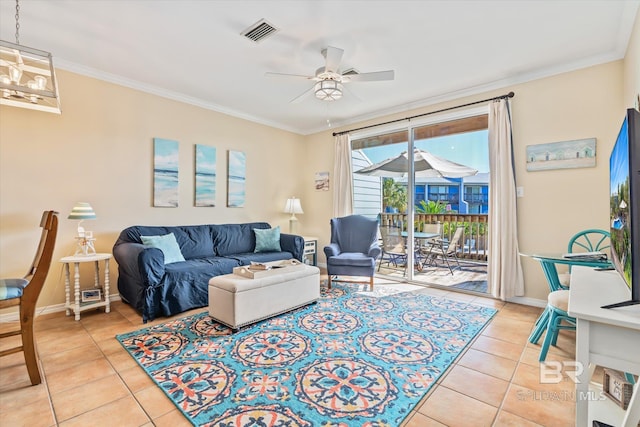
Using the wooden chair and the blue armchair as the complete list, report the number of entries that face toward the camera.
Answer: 1

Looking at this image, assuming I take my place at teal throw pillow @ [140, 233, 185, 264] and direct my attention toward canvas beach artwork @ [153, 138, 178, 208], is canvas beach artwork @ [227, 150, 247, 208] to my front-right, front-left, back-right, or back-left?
front-right

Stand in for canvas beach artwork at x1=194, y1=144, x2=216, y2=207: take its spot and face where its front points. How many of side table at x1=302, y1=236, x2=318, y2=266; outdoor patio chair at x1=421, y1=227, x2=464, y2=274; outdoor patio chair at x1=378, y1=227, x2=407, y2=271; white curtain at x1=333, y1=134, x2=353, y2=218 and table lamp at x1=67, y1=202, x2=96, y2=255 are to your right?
1

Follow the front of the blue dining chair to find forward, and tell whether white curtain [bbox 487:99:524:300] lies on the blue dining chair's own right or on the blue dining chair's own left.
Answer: on the blue dining chair's own right

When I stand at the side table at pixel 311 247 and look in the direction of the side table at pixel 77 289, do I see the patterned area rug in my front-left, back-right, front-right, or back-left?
front-left

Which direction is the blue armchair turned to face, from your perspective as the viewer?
facing the viewer

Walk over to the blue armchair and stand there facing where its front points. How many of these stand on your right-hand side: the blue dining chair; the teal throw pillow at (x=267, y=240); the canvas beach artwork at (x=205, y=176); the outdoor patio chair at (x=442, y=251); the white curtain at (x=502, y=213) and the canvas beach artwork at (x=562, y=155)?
2

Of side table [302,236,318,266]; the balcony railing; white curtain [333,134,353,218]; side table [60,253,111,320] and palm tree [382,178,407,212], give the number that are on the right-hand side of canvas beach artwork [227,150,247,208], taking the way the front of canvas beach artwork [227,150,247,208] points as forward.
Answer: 1

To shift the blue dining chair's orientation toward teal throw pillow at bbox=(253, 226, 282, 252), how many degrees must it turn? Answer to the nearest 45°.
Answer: approximately 45° to its right

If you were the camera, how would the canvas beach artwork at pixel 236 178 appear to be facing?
facing the viewer and to the right of the viewer
